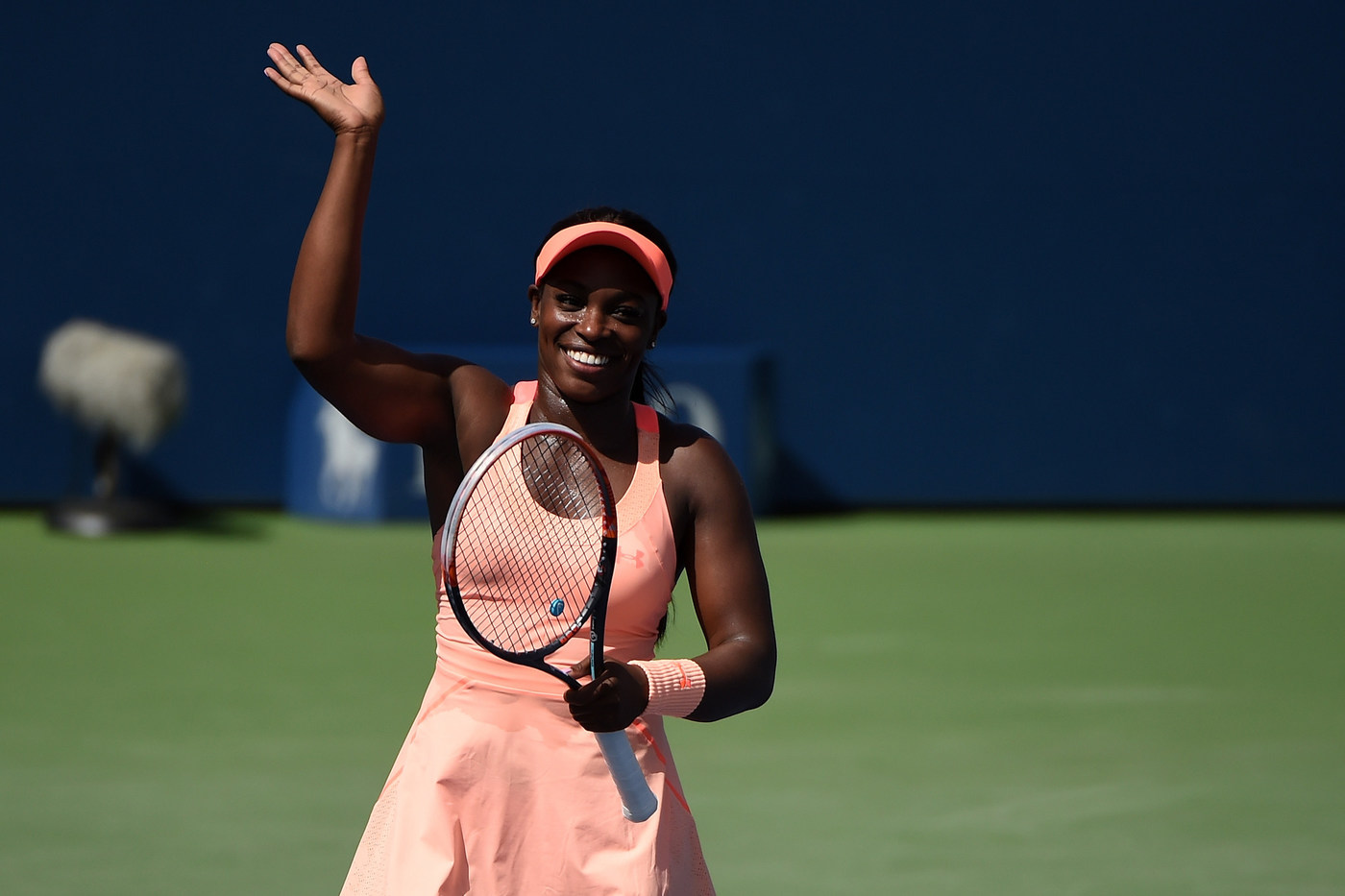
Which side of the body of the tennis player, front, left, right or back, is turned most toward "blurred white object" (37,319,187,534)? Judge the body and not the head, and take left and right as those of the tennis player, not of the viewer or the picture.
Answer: back

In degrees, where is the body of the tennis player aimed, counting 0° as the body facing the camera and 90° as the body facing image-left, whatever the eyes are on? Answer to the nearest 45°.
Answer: approximately 0°
